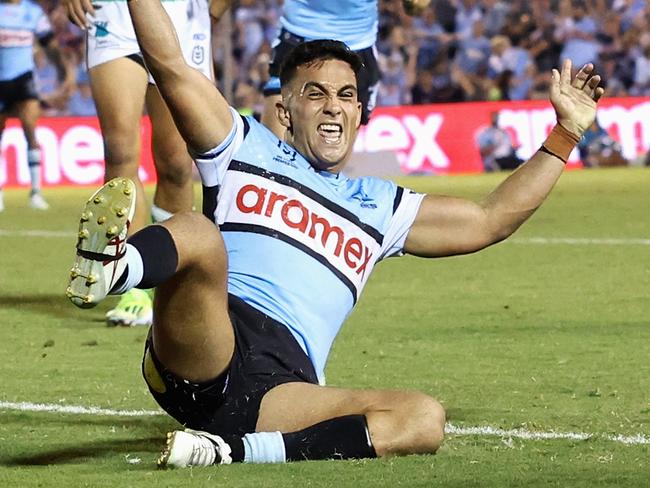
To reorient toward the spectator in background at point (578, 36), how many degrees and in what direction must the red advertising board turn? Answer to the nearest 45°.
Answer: approximately 135° to its left

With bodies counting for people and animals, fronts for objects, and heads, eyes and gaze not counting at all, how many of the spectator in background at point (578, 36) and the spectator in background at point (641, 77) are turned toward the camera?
2

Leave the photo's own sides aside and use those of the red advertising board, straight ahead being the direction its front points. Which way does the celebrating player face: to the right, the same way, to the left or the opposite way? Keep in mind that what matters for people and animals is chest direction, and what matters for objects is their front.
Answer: the same way

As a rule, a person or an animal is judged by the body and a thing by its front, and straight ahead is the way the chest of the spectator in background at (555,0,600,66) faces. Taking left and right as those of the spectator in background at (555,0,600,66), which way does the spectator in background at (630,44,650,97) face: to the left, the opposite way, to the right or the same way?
the same way

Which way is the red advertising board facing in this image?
toward the camera

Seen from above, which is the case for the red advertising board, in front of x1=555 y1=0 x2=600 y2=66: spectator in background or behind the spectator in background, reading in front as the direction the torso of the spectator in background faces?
in front

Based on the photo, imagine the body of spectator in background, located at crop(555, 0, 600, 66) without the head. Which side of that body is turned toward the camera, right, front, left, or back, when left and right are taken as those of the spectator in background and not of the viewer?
front

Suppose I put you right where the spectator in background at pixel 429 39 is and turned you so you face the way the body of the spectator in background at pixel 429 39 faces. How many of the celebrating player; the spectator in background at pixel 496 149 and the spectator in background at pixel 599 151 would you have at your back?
0

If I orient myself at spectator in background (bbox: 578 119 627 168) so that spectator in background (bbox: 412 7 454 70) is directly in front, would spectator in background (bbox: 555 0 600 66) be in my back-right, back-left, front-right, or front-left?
front-right

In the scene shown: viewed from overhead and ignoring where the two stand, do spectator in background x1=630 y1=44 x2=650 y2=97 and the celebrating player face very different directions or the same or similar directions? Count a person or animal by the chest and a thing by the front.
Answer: same or similar directions

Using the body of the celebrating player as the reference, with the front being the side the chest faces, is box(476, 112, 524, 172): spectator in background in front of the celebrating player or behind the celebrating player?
behind

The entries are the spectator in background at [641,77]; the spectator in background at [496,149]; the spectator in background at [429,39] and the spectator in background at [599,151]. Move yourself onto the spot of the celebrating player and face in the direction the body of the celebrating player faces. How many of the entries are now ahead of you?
0

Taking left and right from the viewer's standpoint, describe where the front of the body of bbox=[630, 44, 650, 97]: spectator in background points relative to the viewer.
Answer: facing the viewer

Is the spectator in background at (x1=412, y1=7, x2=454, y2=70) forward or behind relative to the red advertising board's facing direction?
behind

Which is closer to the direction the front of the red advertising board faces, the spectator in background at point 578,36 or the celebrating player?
the celebrating player

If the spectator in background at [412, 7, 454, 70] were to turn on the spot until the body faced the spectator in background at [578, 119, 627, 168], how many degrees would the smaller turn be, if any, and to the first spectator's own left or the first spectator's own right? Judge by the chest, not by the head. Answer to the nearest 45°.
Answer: approximately 45° to the first spectator's own left

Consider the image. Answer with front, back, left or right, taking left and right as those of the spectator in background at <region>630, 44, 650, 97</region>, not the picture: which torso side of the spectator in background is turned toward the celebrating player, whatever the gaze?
front
